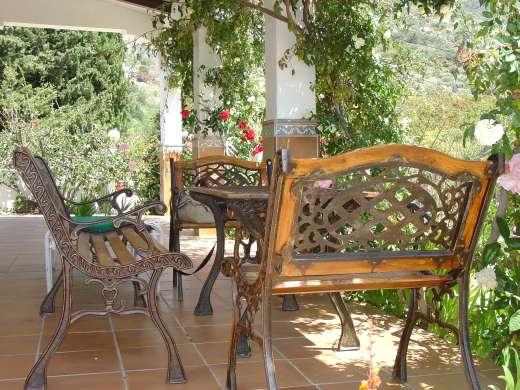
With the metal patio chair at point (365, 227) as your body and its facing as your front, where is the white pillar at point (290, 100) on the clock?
The white pillar is roughly at 1 o'clock from the metal patio chair.

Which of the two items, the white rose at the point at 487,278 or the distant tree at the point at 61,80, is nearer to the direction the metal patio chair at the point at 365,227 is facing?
the distant tree

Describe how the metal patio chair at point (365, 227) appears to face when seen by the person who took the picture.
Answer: facing away from the viewer and to the left of the viewer

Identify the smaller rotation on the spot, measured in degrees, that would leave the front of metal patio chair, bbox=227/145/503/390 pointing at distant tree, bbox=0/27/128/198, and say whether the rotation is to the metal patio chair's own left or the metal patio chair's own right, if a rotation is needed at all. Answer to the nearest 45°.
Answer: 0° — it already faces it

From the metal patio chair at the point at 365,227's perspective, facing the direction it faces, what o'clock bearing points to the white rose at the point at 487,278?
The white rose is roughly at 3 o'clock from the metal patio chair.
